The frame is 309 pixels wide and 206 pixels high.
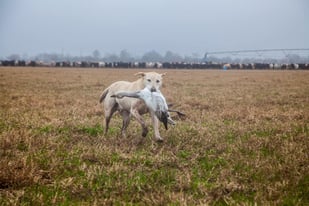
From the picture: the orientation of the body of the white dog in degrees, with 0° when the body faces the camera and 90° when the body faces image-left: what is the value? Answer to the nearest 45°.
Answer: approximately 315°
